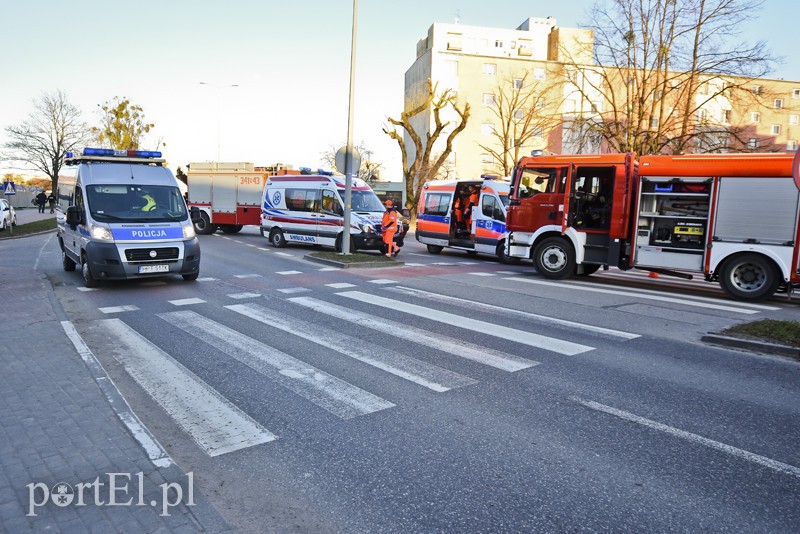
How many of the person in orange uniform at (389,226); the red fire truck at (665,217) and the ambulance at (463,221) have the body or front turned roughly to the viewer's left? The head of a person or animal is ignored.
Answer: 2

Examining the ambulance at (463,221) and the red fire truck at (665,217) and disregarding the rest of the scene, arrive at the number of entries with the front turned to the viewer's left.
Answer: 1

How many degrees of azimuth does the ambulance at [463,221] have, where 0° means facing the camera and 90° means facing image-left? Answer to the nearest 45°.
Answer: approximately 315°

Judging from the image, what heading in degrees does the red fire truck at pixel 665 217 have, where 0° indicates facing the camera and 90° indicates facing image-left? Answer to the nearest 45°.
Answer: approximately 90°

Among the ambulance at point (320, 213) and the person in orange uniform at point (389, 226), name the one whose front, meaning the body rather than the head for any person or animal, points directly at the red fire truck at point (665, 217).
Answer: the ambulance
